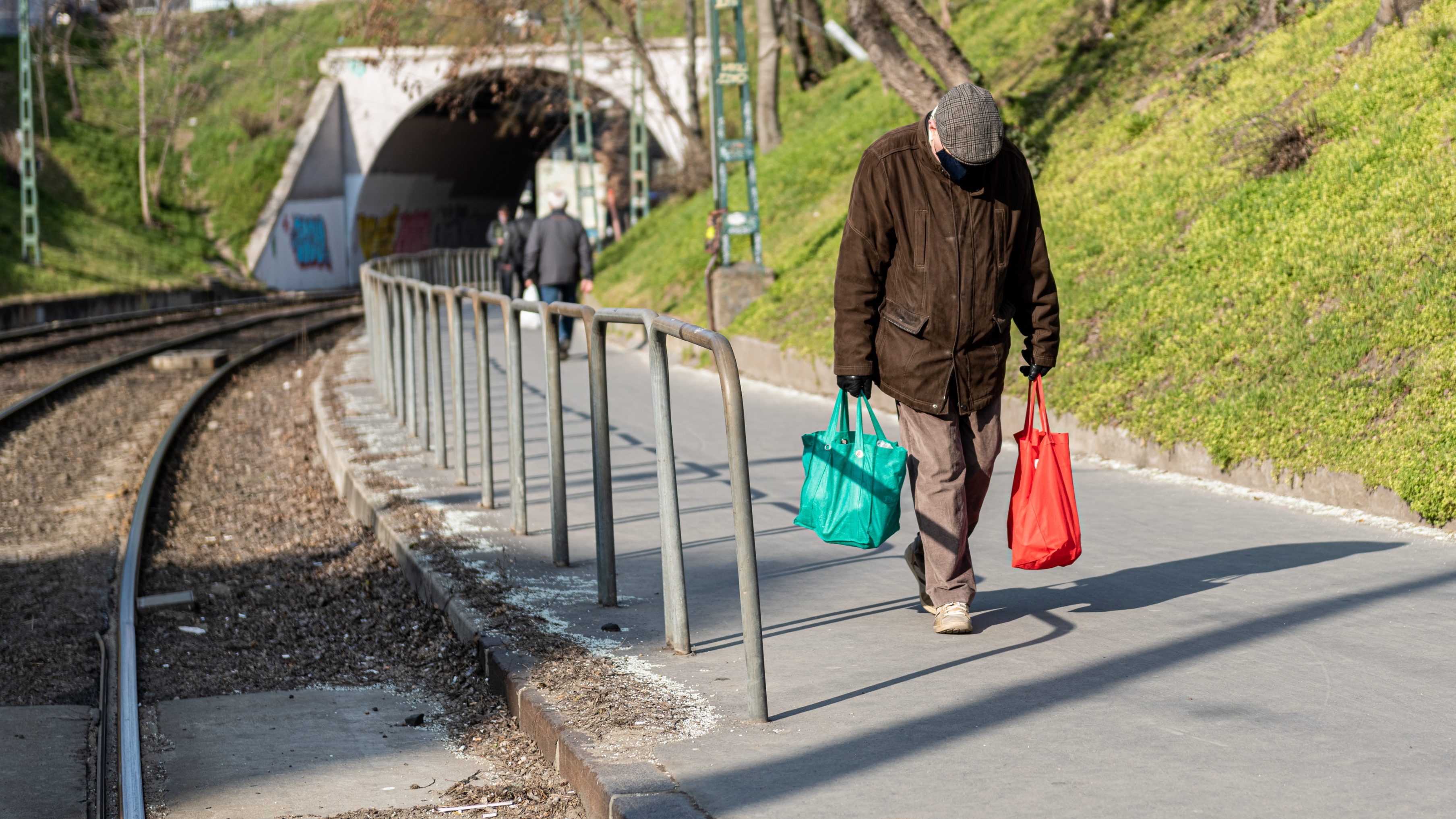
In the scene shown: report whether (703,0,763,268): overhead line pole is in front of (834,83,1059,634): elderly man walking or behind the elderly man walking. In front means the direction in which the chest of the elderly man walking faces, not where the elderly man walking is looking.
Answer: behind

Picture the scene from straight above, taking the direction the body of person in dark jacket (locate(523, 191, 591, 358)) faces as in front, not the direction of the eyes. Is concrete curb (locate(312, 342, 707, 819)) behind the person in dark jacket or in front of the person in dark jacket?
behind

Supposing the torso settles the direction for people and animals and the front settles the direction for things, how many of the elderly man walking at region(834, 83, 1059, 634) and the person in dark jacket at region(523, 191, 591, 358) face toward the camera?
1

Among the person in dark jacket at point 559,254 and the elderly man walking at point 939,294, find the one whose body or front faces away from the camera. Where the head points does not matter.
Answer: the person in dark jacket

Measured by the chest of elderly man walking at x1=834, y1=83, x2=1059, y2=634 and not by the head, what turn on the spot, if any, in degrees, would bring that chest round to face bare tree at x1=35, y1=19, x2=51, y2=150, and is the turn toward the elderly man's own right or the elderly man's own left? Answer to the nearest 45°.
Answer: approximately 135° to the elderly man's own right

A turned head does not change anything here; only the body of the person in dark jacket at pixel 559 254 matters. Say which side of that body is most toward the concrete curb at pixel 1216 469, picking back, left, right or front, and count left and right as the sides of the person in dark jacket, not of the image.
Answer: back

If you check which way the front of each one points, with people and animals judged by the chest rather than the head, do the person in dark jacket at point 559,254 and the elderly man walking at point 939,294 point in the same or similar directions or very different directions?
very different directions

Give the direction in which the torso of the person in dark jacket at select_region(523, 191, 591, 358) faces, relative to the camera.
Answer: away from the camera

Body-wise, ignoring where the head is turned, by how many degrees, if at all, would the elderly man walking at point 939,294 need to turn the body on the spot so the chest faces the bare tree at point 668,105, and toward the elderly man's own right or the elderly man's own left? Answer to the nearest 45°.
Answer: approximately 180°

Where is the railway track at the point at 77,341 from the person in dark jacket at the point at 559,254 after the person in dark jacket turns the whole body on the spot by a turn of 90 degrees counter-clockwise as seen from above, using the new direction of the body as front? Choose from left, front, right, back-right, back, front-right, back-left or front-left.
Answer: front-right

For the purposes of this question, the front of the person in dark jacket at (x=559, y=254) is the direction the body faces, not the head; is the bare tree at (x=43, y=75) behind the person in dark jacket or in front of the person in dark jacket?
in front

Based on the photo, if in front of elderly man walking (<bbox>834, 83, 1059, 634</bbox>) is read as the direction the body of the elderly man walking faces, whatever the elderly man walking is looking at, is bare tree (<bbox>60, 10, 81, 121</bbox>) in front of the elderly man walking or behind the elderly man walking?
behind

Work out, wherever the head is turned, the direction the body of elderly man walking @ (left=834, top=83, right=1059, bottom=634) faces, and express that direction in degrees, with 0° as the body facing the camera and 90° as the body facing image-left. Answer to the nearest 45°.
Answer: approximately 0°

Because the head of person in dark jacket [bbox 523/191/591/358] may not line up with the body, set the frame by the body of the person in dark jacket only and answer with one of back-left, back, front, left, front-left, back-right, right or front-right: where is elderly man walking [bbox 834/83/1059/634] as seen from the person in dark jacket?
back
